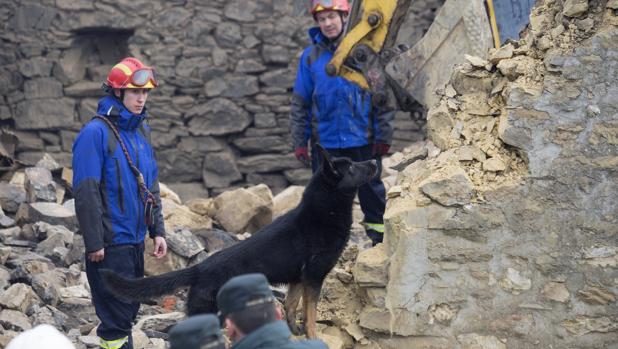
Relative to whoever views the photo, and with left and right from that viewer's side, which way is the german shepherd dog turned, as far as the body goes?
facing to the right of the viewer

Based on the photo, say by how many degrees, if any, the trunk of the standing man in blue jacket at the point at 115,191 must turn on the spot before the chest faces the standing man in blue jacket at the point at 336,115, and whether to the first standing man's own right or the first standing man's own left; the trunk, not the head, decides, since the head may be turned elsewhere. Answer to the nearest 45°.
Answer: approximately 90° to the first standing man's own left

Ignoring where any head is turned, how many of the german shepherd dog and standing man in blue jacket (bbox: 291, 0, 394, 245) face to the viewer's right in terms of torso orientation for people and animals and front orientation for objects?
1

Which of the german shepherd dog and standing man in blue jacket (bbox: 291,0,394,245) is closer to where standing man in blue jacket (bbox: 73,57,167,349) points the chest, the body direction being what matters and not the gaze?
the german shepherd dog

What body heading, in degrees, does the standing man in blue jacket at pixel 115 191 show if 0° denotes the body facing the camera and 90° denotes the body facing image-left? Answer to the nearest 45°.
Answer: approximately 315°

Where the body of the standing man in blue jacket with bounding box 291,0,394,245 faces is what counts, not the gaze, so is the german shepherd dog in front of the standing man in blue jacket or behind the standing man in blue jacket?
in front
